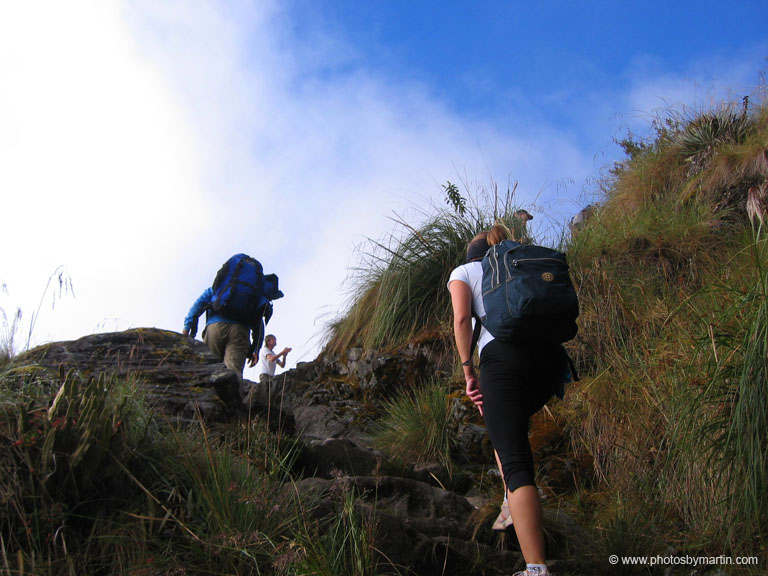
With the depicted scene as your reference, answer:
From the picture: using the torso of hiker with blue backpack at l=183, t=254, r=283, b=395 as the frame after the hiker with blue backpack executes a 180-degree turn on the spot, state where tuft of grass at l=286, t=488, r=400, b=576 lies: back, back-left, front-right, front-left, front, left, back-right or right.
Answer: front-left

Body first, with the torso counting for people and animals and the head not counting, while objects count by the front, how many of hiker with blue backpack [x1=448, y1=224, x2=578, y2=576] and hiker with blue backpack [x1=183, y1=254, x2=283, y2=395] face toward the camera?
0

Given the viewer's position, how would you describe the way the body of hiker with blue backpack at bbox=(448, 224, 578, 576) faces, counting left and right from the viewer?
facing away from the viewer and to the left of the viewer

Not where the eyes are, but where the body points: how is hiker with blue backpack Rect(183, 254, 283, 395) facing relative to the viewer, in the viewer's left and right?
facing away from the viewer and to the right of the viewer

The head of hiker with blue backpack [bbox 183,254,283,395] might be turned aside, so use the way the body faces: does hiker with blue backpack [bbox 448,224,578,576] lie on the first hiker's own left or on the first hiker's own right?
on the first hiker's own right

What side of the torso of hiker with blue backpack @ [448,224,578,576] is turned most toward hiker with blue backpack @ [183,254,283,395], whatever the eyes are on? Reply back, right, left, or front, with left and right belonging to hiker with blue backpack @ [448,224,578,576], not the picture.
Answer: front
